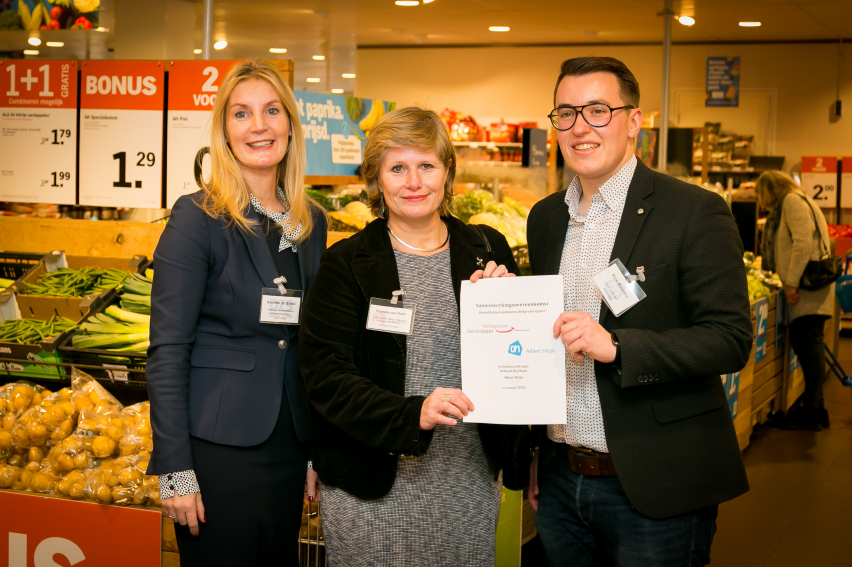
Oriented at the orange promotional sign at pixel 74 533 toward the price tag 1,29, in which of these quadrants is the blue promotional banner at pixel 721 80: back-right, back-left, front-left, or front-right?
front-right

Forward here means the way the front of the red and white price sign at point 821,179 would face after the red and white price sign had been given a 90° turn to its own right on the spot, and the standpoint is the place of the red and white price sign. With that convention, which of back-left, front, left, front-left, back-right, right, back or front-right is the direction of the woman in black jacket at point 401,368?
left

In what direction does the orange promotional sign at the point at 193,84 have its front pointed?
toward the camera

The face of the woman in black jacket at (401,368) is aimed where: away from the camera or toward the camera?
toward the camera

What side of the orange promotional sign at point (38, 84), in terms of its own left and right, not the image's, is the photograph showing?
front

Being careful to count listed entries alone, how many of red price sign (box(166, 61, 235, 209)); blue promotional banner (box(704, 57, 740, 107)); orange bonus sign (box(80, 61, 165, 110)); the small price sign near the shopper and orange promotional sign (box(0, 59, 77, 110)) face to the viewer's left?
0

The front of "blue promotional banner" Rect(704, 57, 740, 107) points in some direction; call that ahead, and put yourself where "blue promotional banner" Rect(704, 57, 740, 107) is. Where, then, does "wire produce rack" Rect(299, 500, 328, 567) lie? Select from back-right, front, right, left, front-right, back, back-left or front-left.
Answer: front

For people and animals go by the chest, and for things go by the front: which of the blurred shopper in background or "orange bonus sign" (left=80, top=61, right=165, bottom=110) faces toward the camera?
the orange bonus sign

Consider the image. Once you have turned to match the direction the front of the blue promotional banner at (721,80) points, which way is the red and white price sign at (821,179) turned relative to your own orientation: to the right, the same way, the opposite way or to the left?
the same way

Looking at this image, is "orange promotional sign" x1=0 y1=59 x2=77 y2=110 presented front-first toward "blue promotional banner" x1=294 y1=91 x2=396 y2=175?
no

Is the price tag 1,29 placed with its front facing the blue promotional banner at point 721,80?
no

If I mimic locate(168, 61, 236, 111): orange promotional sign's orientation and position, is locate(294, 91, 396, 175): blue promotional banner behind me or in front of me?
behind

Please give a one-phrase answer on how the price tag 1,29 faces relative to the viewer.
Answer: facing the viewer
